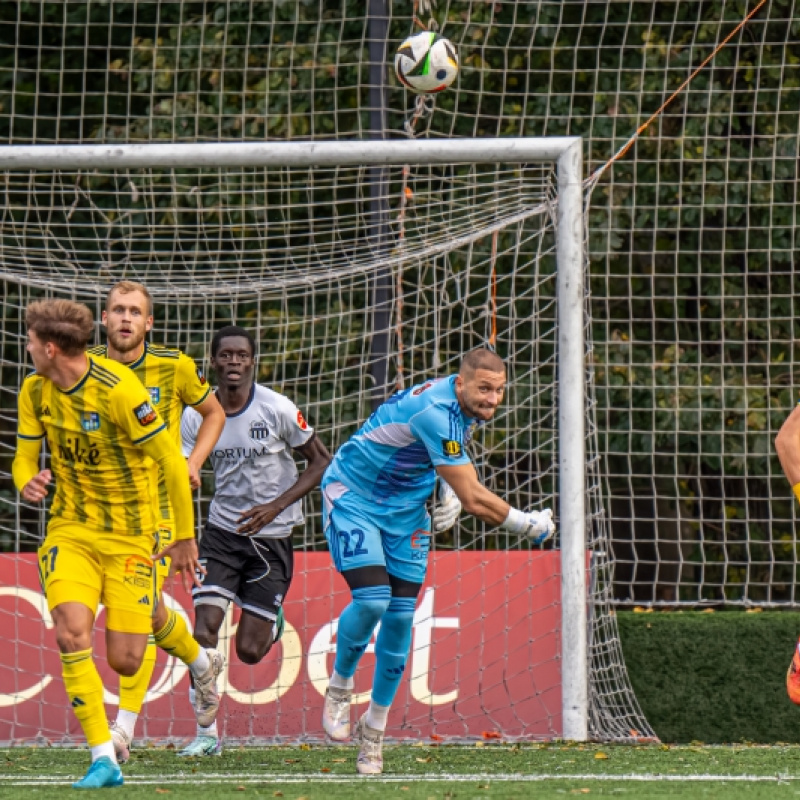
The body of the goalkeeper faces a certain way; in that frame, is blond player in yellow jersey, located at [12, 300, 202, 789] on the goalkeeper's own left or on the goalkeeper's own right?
on the goalkeeper's own right

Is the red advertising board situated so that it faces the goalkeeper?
yes

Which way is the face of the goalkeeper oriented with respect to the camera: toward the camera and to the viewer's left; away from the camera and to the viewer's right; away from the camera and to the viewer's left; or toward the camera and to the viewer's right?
toward the camera and to the viewer's right

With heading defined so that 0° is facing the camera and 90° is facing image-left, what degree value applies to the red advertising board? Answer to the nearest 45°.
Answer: approximately 0°
